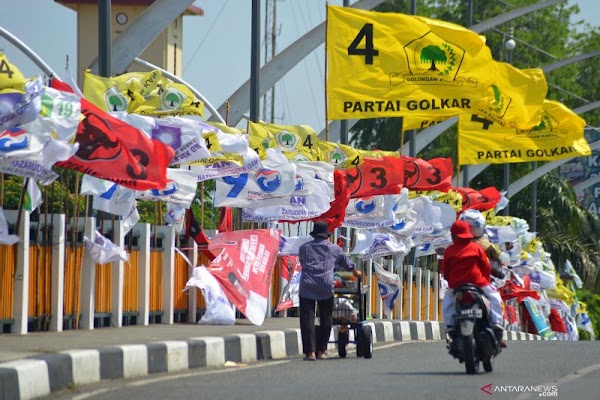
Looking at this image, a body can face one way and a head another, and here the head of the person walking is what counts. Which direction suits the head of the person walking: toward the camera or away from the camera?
away from the camera

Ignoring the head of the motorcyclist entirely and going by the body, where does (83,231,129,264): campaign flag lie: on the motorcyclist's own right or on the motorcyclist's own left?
on the motorcyclist's own left

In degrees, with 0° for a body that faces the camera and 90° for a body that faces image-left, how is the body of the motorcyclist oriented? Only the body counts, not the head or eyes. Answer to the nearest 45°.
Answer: approximately 180°

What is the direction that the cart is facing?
away from the camera

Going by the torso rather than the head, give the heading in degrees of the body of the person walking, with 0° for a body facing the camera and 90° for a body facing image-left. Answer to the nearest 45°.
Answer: approximately 180°
